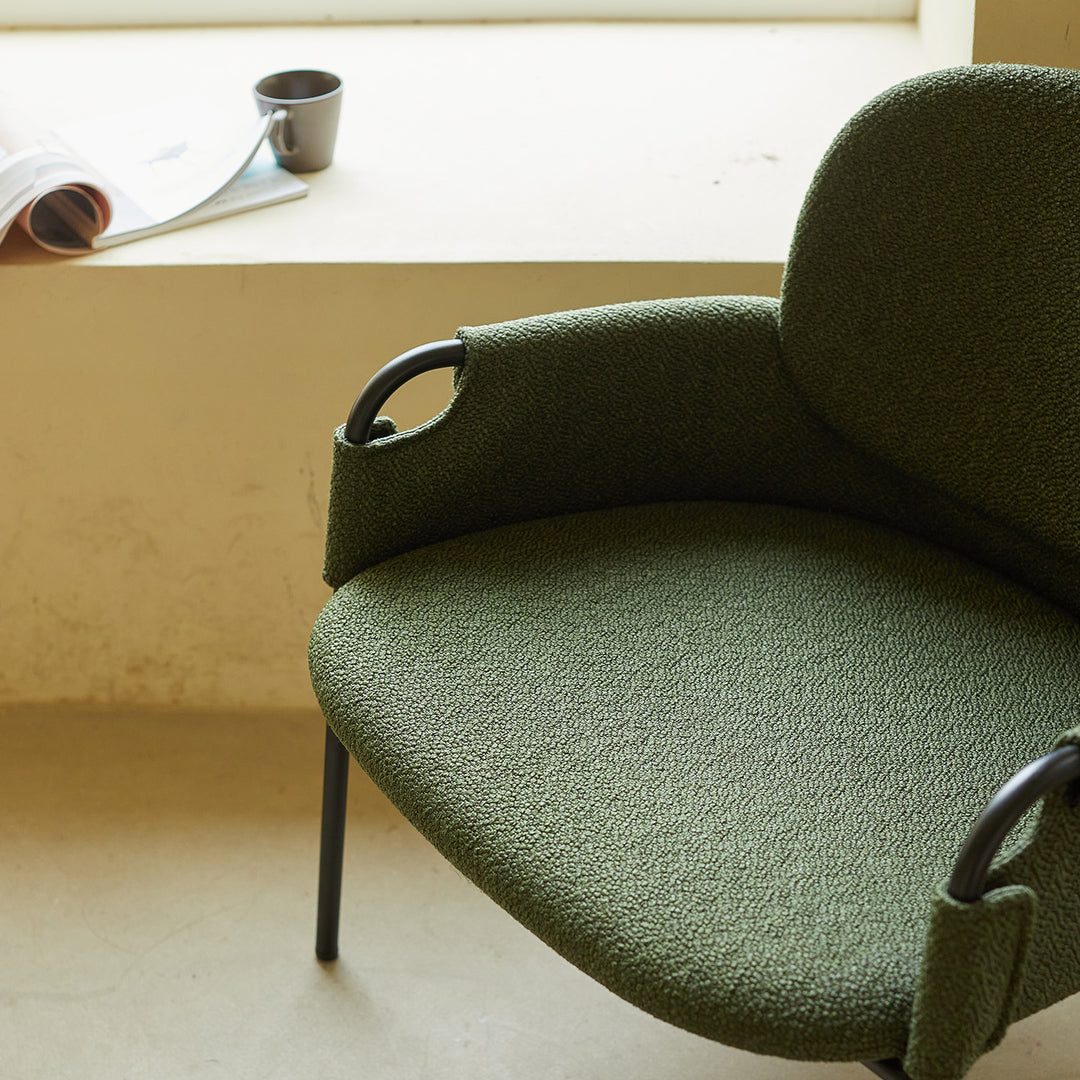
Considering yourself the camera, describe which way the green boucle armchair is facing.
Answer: facing the viewer and to the left of the viewer

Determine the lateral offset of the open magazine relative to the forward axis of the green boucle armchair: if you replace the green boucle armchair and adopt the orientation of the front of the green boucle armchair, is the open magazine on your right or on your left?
on your right
